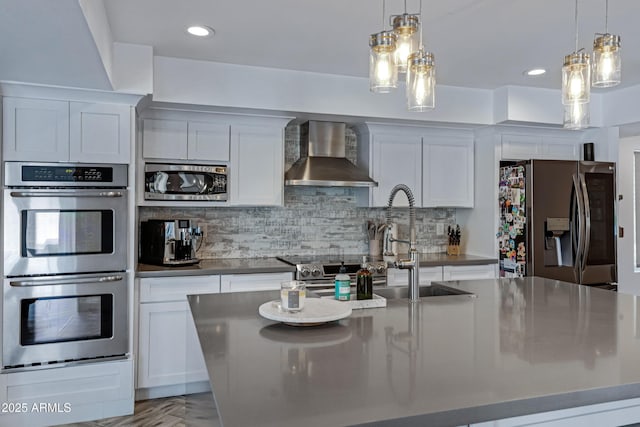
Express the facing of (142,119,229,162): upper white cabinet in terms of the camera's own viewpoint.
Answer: facing the viewer

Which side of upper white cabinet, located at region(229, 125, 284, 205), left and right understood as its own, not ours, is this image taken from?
front

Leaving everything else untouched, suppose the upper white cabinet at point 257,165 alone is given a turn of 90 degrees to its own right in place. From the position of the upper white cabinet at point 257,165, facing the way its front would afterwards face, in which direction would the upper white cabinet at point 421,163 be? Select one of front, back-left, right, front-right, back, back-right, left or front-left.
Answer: back

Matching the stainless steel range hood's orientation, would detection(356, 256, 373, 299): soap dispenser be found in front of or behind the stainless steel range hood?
in front

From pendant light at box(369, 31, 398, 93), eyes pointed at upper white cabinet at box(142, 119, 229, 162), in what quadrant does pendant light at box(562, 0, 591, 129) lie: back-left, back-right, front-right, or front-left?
back-right

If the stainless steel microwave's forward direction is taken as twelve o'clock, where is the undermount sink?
The undermount sink is roughly at 11 o'clock from the stainless steel microwave.

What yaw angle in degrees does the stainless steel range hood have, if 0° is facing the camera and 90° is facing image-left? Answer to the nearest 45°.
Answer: approximately 0°

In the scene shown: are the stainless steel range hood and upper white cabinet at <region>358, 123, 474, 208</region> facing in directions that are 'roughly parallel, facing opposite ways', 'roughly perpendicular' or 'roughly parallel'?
roughly parallel

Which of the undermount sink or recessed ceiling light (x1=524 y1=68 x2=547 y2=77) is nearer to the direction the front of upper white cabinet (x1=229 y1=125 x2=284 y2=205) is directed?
the undermount sink

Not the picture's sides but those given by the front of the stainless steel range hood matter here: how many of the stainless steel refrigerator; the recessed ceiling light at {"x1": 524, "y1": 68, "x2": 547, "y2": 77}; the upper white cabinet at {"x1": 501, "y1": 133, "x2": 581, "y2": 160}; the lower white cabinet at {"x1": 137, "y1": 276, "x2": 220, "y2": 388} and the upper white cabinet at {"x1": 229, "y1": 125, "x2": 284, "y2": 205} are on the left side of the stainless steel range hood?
3

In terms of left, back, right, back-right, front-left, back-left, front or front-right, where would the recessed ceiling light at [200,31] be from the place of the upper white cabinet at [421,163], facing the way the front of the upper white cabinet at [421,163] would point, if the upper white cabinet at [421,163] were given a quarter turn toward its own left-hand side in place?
back-right

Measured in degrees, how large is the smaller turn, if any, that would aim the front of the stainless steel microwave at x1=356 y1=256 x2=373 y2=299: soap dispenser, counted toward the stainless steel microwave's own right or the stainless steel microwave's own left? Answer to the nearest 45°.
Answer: approximately 45° to the stainless steel microwave's own left

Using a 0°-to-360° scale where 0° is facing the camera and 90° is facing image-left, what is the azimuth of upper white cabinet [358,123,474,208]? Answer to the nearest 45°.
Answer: approximately 0°

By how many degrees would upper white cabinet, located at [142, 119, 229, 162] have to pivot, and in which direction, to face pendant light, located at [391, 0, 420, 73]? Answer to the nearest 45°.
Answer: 0° — it already faces it

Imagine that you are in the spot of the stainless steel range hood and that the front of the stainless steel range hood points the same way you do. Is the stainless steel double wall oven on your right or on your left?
on your right

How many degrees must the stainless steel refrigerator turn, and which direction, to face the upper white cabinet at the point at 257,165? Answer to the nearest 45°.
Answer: approximately 90° to its right

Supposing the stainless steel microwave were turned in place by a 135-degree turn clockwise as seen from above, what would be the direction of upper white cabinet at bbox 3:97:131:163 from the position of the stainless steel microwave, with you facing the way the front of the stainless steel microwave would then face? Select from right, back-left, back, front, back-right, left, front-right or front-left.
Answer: left

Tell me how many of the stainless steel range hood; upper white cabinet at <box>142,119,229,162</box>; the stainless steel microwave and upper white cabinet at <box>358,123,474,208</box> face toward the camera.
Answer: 4
